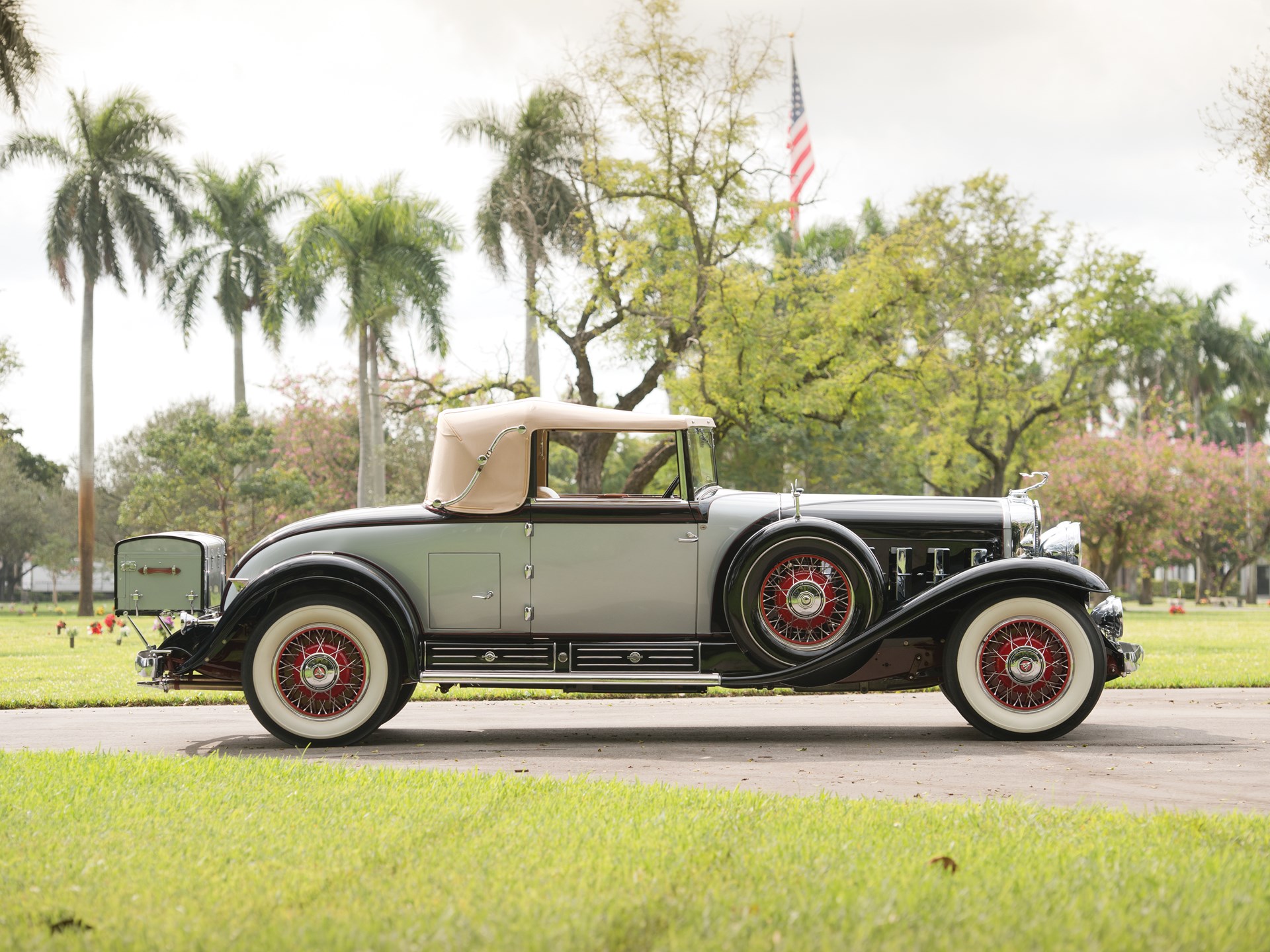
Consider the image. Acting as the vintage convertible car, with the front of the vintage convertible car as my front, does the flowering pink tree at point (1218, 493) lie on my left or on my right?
on my left

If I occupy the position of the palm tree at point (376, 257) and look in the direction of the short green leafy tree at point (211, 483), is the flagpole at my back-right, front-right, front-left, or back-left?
back-right

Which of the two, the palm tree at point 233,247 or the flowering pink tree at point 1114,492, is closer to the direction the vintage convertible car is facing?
the flowering pink tree

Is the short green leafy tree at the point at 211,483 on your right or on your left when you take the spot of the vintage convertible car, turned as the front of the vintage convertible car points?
on your left

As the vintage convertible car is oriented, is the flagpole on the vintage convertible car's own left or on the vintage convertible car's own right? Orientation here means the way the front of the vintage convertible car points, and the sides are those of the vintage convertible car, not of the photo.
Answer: on the vintage convertible car's own left

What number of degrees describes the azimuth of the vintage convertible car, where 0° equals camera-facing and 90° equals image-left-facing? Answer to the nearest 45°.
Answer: approximately 270°

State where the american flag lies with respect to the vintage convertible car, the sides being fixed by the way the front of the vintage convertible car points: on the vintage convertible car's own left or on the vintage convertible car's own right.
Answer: on the vintage convertible car's own left

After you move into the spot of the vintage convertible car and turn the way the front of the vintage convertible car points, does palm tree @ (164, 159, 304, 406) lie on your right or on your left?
on your left

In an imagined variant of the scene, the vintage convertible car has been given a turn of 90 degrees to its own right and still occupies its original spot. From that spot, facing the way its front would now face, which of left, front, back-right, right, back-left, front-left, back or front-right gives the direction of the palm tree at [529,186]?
back
